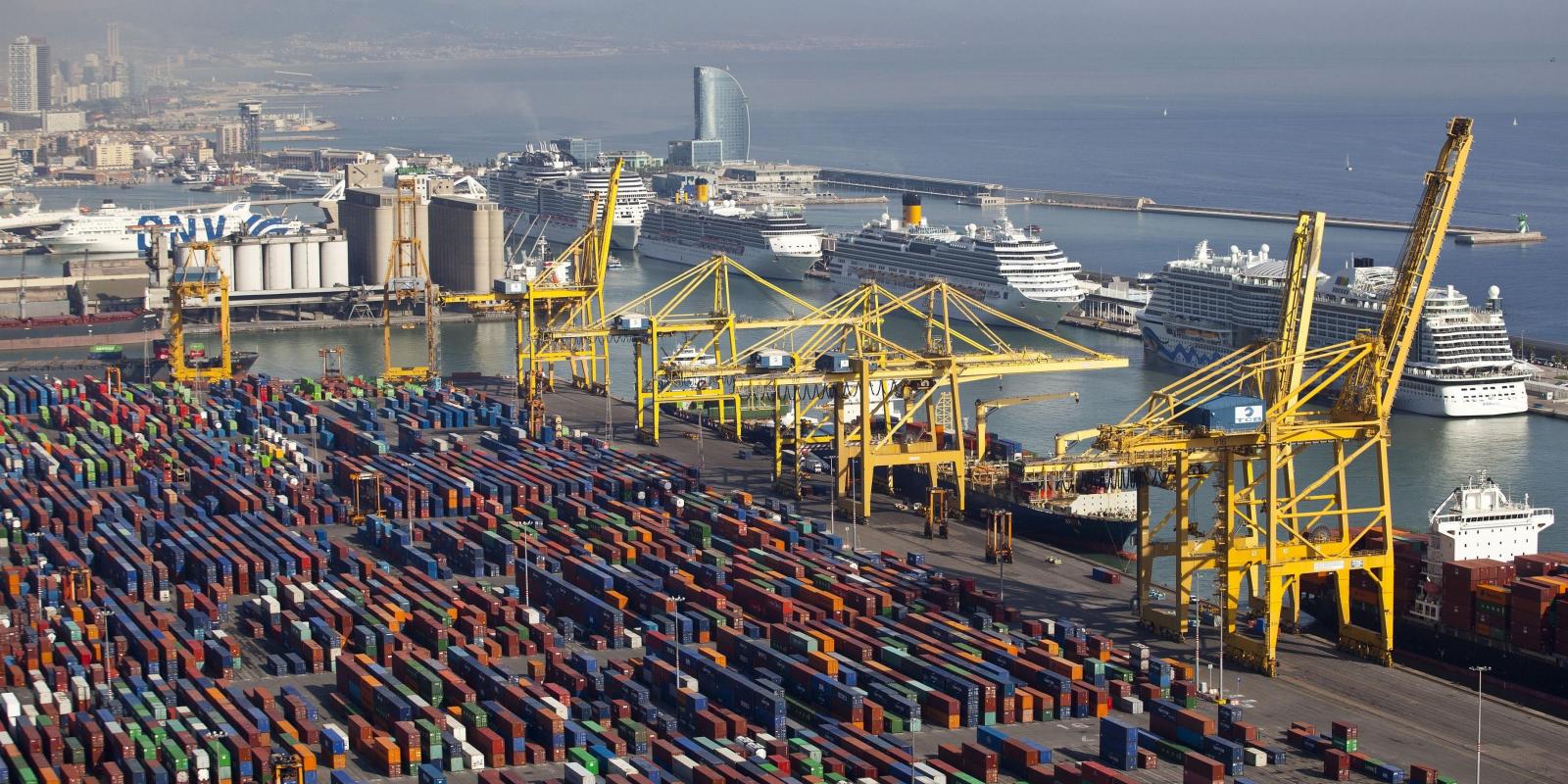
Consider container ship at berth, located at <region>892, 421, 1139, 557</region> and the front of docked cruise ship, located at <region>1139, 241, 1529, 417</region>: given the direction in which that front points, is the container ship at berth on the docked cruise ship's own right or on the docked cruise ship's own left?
on the docked cruise ship's own left

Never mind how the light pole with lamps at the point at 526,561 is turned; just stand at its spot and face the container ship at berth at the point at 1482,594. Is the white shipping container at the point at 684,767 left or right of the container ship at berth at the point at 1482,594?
right

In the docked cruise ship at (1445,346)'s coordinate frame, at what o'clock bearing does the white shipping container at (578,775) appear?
The white shipping container is roughly at 8 o'clock from the docked cruise ship.

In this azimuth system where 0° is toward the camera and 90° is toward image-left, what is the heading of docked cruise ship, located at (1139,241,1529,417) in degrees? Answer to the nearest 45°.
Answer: approximately 135°

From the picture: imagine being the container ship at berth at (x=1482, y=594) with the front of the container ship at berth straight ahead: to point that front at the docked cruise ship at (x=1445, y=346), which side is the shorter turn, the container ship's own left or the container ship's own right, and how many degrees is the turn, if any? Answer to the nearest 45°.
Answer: approximately 135° to the container ship's own left

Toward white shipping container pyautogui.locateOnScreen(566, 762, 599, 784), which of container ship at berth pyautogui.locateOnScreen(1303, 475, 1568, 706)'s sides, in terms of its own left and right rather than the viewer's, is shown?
right

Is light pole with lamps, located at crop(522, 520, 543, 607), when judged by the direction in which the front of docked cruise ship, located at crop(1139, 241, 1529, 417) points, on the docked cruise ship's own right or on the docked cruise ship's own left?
on the docked cruise ship's own left

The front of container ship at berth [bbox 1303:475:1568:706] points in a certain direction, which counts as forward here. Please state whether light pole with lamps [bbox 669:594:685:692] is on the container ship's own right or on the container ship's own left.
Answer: on the container ship's own right
